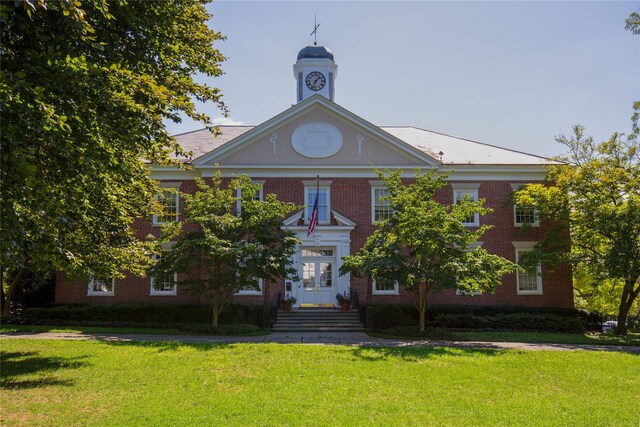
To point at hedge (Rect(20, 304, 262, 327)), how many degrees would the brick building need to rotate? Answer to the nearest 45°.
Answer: approximately 90° to its right

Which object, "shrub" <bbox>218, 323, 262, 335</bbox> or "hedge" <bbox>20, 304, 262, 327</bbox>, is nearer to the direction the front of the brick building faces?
the shrub

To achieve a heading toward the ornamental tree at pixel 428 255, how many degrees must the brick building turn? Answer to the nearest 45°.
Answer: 0° — it already faces it

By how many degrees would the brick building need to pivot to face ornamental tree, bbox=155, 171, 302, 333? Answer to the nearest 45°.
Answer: approximately 45° to its right

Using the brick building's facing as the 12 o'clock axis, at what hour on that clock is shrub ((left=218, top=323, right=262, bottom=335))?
The shrub is roughly at 1 o'clock from the brick building.

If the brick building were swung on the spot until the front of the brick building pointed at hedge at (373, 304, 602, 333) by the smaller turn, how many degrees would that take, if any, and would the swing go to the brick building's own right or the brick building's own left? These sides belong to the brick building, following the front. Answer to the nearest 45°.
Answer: approximately 45° to the brick building's own left

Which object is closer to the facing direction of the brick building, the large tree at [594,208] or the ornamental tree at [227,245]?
the ornamental tree

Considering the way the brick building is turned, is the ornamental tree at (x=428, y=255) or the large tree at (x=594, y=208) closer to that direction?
the ornamental tree

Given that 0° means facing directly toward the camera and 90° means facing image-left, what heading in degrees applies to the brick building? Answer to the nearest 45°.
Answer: approximately 0°

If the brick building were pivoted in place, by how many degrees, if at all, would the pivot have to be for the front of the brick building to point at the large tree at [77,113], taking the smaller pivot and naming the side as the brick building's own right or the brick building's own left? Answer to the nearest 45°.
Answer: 0° — it already faces it
